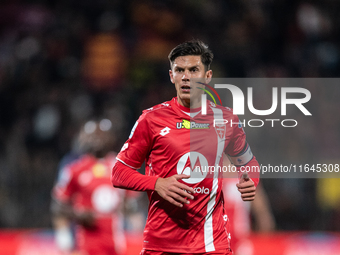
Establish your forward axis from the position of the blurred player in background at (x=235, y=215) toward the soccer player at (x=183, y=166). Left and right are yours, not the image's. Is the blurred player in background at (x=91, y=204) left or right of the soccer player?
right

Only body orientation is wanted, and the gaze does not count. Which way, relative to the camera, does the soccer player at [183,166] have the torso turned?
toward the camera

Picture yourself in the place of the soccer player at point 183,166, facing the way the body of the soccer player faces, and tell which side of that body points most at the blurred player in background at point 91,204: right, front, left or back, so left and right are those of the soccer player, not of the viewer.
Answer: back

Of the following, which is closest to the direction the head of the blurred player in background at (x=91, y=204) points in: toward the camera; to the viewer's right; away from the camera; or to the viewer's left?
toward the camera

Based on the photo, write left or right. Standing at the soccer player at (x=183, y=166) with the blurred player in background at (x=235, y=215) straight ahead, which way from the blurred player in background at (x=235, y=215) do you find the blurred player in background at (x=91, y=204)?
left

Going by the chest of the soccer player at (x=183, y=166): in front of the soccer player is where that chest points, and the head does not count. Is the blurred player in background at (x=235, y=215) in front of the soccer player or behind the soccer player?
behind

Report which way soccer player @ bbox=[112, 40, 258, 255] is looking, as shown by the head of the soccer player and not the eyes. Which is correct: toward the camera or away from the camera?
toward the camera
